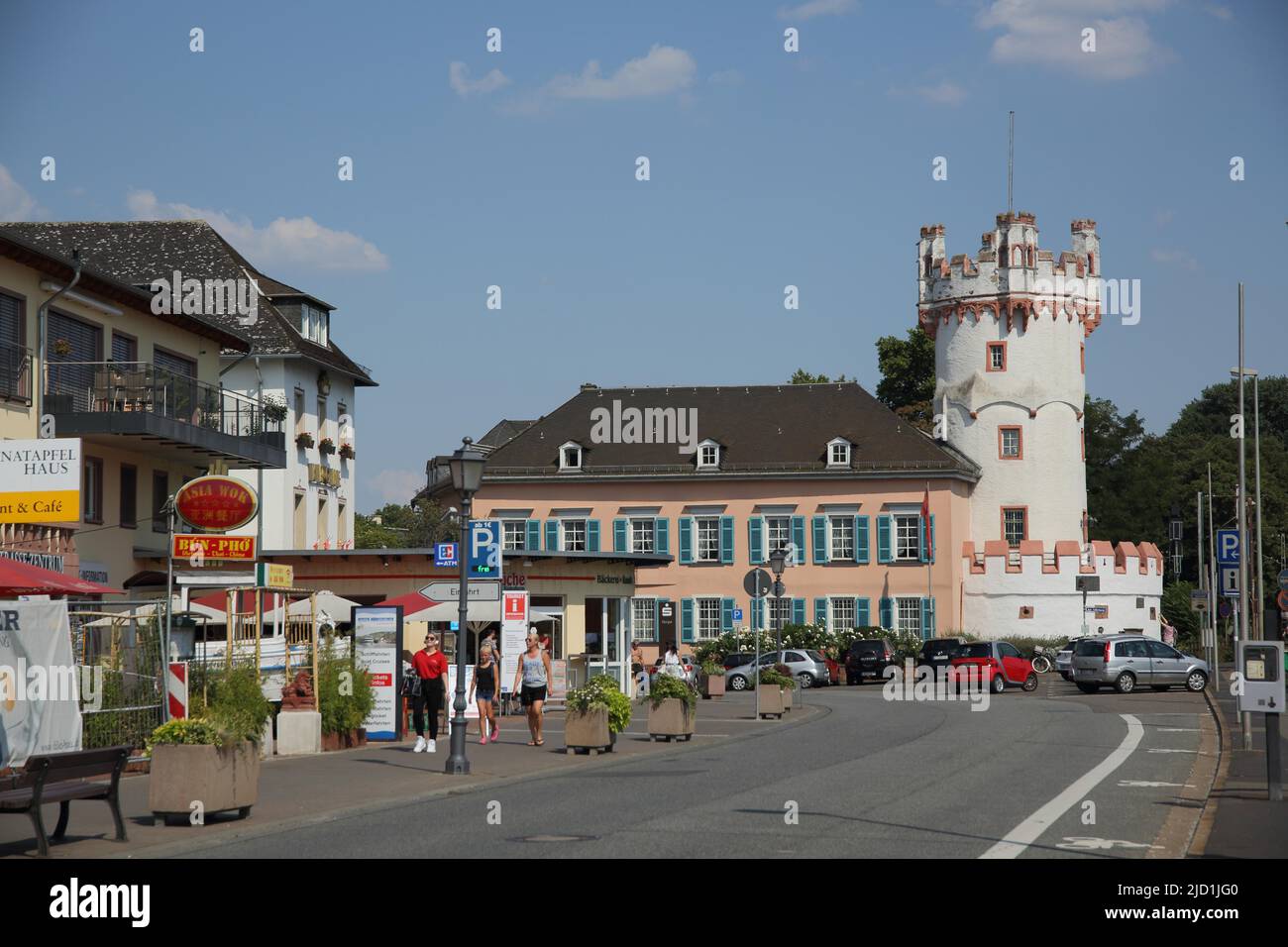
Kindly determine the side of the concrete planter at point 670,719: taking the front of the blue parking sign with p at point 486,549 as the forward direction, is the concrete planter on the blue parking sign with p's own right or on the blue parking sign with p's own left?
on the blue parking sign with p's own left

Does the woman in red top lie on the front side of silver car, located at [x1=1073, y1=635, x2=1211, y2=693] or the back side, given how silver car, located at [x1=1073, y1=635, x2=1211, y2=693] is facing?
on the back side

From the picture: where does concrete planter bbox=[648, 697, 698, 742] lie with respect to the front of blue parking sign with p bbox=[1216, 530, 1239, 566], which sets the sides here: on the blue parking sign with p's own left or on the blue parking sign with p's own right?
on the blue parking sign with p's own right

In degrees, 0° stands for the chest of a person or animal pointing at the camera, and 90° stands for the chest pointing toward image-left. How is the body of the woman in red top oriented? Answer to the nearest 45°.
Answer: approximately 0°

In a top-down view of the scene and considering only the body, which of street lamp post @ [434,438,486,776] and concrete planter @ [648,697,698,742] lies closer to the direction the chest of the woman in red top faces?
the street lamp post

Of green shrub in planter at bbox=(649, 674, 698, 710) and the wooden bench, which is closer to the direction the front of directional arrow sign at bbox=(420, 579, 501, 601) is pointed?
the wooden bench

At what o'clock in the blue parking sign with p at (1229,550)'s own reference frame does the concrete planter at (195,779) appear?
The concrete planter is roughly at 1 o'clock from the blue parking sign with p.

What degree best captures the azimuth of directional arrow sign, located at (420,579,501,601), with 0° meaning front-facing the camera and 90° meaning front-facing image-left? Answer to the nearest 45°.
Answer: approximately 0°
